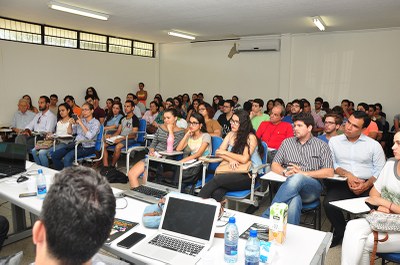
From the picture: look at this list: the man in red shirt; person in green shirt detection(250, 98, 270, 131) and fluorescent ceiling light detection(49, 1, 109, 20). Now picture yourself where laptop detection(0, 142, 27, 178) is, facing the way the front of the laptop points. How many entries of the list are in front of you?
0

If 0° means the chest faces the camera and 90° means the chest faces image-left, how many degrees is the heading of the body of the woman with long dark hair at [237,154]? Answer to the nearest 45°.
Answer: approximately 45°

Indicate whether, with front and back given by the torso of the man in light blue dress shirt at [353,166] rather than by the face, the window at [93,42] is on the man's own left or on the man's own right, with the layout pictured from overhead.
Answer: on the man's own right

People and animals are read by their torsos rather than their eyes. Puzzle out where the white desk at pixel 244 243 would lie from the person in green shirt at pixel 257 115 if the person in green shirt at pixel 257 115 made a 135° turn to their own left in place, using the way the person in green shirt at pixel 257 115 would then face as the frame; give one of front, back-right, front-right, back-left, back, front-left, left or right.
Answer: right

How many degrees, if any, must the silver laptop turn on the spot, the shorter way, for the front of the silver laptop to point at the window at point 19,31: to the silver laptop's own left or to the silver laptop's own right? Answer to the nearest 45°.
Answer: approximately 90° to the silver laptop's own right

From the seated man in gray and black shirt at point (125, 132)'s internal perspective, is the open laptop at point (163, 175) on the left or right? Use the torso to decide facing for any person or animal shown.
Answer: on their left

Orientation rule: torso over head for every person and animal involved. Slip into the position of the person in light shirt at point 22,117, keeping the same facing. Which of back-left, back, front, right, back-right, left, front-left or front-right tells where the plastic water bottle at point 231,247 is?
front-left

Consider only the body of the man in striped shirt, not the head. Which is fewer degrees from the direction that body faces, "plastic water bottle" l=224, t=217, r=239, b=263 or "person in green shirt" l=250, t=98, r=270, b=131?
the plastic water bottle

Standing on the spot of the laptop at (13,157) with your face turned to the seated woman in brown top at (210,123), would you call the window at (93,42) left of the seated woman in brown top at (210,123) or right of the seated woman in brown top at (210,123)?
left

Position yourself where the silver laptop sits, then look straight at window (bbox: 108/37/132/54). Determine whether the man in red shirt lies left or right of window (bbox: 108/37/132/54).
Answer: right

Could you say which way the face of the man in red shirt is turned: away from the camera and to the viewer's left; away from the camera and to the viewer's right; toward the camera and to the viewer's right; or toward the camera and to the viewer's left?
toward the camera and to the viewer's left

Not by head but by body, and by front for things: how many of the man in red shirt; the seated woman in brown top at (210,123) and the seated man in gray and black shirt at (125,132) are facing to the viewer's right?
0

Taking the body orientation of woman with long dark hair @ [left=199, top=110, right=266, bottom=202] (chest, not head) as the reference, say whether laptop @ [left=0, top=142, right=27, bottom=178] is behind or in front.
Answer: in front

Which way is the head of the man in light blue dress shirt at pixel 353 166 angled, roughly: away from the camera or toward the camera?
toward the camera

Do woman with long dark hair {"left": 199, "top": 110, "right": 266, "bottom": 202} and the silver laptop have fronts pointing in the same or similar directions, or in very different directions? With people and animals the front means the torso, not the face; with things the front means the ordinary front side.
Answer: same or similar directions

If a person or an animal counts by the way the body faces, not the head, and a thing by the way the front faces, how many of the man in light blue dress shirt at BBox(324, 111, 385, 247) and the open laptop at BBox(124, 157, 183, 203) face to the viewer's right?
0

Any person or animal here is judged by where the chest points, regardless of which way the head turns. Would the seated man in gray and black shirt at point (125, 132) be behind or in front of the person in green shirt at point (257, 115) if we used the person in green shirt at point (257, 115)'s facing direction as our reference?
in front

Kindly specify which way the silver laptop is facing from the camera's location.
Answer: facing the viewer and to the left of the viewer
